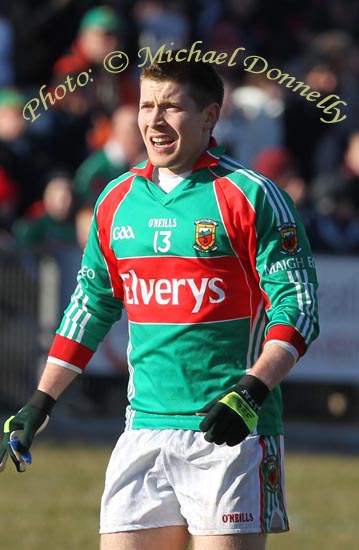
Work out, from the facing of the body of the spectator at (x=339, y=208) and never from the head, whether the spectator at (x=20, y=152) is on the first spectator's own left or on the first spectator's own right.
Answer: on the first spectator's own right

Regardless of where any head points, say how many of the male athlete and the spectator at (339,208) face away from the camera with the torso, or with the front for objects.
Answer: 0

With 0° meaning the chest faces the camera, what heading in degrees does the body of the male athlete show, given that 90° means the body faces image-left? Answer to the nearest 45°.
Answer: approximately 45°

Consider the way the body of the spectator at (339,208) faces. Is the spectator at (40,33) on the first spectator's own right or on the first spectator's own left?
on the first spectator's own right

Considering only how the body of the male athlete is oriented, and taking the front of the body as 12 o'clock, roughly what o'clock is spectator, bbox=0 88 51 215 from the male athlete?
The spectator is roughly at 4 o'clock from the male athlete.

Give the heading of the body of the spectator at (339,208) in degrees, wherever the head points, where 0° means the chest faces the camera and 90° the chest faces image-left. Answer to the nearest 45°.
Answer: approximately 0°

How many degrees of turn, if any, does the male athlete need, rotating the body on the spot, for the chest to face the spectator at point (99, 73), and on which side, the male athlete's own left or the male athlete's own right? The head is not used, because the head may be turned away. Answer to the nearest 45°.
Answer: approximately 135° to the male athlete's own right

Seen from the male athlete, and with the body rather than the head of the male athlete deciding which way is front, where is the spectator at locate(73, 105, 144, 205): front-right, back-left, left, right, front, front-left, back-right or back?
back-right

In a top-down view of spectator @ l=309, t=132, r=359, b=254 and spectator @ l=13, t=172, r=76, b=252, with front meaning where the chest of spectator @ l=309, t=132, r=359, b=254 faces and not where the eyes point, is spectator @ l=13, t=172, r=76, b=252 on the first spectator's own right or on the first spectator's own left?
on the first spectator's own right
